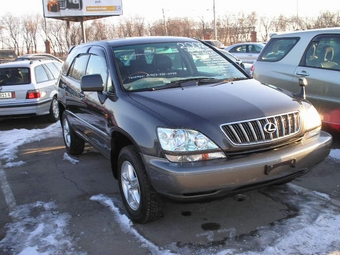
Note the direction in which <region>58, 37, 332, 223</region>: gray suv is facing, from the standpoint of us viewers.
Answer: facing the viewer and to the right of the viewer

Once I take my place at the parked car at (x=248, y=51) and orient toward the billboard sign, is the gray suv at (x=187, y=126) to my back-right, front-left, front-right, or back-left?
back-left

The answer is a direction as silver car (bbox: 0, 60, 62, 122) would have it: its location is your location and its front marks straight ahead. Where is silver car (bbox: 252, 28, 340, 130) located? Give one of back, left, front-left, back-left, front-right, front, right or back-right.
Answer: right

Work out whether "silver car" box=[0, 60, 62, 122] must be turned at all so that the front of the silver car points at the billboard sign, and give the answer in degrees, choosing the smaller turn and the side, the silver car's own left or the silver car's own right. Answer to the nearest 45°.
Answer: approximately 45° to the silver car's own left

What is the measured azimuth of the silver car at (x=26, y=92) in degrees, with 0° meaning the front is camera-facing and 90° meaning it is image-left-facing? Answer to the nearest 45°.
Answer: approximately 225°

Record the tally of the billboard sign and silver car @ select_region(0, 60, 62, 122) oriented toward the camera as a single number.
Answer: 1

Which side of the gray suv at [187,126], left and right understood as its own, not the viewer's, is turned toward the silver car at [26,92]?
back

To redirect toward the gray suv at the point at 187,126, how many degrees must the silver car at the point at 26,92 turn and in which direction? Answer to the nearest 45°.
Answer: approximately 135° to its right

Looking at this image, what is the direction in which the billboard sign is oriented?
toward the camera

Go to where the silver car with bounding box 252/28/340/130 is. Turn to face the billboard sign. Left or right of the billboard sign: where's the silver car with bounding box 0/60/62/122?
left

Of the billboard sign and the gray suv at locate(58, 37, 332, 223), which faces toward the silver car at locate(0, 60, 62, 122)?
the billboard sign

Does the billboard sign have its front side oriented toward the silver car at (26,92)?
yes

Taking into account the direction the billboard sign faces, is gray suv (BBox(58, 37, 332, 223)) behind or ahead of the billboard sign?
ahead

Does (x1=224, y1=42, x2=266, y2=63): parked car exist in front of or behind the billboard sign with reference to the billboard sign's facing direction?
in front

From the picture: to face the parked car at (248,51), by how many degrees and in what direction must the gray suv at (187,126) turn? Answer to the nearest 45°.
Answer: approximately 135° to its left

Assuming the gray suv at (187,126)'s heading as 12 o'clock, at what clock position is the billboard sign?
The billboard sign is roughly at 7 o'clock from the gray suv.
